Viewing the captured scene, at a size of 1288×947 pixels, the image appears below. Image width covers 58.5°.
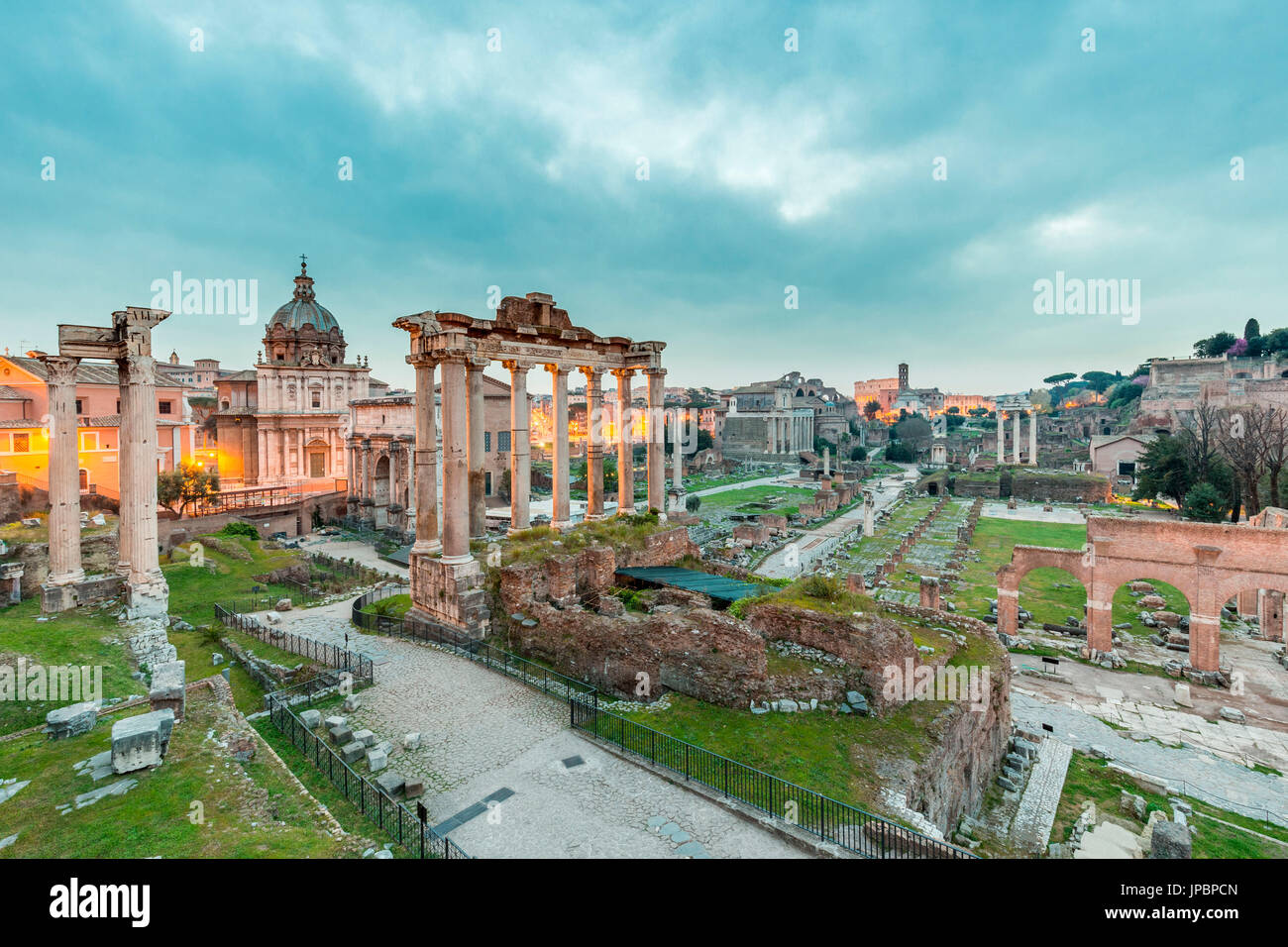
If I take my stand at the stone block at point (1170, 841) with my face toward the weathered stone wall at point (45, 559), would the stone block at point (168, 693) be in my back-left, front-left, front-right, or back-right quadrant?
front-left

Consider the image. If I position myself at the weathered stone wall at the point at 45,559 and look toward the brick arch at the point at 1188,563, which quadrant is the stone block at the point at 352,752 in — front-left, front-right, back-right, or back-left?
front-right

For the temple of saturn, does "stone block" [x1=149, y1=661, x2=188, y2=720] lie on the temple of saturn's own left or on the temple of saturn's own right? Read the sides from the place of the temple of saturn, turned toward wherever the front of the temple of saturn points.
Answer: on the temple of saturn's own left

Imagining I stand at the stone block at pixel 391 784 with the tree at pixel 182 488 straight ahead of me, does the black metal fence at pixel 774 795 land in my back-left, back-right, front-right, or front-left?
back-right

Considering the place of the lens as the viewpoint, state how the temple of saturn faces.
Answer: facing away from the viewer and to the left of the viewer

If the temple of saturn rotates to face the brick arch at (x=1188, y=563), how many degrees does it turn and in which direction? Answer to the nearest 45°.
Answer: approximately 135° to its right

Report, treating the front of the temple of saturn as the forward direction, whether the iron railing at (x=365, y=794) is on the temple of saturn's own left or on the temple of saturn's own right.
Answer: on the temple of saturn's own left

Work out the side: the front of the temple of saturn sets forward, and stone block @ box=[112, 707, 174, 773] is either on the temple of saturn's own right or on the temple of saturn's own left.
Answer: on the temple of saturn's own left

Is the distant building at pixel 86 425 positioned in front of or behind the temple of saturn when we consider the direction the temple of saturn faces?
in front

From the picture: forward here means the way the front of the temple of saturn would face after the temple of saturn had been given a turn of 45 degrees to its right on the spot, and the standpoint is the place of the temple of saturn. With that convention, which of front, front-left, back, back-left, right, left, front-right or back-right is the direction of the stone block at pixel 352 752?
back

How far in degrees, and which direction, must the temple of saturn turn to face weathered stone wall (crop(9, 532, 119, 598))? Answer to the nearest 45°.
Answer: approximately 45° to its left
